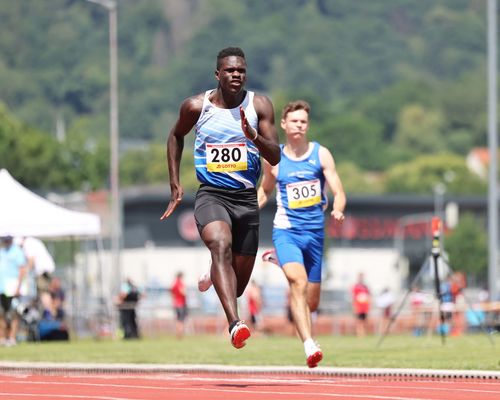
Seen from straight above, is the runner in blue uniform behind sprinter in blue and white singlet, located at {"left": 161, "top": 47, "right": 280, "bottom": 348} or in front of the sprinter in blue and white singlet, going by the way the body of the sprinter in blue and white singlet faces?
behind

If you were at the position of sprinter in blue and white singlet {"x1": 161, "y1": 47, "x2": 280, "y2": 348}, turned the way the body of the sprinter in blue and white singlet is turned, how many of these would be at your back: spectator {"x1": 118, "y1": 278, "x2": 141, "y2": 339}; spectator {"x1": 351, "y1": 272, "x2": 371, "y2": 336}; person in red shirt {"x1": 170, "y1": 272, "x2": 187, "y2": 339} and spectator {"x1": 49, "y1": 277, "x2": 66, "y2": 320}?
4

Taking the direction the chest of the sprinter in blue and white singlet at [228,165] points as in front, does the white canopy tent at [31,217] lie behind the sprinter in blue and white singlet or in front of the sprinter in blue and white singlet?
behind

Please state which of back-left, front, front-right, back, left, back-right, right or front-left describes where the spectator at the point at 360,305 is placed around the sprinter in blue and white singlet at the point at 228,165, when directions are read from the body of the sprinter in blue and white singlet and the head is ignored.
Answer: back

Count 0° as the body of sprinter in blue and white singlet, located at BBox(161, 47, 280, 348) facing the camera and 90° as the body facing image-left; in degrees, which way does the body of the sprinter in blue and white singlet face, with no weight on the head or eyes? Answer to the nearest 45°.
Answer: approximately 0°

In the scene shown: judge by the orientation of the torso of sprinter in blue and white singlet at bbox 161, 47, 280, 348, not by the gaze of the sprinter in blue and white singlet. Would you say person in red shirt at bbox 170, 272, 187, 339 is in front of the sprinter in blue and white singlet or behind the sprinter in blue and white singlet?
behind

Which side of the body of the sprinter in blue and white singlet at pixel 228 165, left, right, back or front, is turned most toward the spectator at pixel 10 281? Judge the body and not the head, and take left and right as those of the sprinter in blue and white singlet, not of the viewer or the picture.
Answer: back

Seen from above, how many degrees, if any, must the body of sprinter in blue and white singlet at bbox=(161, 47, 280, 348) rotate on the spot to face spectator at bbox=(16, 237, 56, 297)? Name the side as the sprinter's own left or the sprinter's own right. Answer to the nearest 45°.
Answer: approximately 180°

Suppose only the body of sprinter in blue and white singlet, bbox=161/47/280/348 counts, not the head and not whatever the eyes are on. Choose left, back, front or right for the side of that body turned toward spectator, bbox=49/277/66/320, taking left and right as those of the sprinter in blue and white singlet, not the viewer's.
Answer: back

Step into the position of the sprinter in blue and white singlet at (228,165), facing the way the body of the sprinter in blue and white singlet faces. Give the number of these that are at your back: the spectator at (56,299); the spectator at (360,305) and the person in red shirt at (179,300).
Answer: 3

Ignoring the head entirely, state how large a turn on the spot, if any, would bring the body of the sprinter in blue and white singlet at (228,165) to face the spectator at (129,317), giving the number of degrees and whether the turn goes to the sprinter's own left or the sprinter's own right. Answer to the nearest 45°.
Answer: approximately 180°
